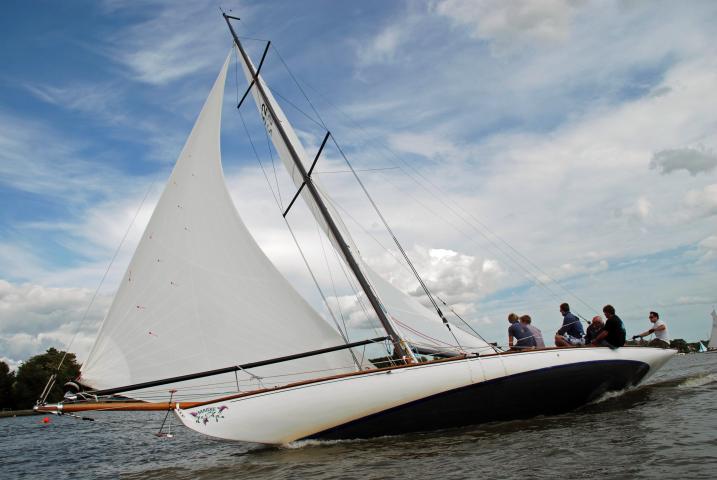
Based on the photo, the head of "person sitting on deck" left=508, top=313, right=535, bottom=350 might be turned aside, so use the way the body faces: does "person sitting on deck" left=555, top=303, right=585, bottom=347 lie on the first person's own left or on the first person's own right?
on the first person's own right

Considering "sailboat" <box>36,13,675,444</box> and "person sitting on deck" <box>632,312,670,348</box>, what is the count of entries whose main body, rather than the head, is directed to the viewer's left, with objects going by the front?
2

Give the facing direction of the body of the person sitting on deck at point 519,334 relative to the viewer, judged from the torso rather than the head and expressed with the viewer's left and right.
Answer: facing away from the viewer and to the left of the viewer

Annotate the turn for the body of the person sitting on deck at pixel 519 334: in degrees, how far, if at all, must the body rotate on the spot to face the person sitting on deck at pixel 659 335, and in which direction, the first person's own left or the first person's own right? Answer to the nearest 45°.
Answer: approximately 90° to the first person's own right

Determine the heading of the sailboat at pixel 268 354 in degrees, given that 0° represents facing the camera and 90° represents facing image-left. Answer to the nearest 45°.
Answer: approximately 90°

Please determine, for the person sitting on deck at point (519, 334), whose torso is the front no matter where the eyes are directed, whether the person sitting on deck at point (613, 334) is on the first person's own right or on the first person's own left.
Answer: on the first person's own right

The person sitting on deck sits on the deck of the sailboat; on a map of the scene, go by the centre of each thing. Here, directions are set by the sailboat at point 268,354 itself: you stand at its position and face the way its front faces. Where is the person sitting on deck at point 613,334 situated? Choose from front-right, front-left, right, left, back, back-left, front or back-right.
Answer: back

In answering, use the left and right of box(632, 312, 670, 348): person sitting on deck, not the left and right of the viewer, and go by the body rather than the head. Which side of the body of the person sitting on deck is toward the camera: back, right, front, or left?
left
